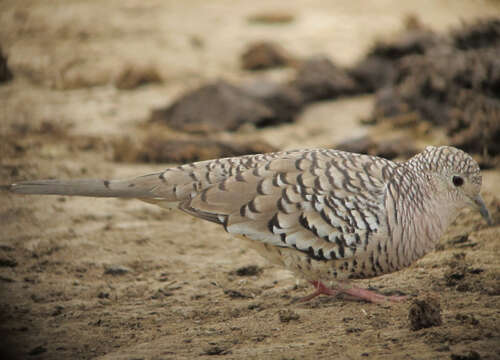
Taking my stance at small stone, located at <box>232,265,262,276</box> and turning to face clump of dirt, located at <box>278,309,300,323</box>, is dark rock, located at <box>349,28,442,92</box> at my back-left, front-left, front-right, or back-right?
back-left

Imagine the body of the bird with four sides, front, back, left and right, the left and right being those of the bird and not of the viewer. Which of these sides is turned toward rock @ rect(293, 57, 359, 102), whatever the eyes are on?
left

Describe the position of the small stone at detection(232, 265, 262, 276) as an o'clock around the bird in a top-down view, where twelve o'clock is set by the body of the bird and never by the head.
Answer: The small stone is roughly at 8 o'clock from the bird.

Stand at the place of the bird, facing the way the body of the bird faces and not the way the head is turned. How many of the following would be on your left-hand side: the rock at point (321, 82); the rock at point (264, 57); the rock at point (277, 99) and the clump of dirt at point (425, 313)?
3

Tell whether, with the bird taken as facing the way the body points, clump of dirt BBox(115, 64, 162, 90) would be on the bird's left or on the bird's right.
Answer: on the bird's left

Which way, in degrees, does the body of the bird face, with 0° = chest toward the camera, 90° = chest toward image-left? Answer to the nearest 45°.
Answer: approximately 270°

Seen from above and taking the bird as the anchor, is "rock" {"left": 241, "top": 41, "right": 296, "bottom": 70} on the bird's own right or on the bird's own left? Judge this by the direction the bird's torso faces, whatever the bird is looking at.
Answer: on the bird's own left

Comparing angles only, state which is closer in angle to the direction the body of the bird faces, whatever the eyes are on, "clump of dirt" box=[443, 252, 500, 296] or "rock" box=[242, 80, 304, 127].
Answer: the clump of dirt

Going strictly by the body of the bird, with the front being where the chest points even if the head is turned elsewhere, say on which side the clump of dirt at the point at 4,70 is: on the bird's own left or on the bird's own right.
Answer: on the bird's own left

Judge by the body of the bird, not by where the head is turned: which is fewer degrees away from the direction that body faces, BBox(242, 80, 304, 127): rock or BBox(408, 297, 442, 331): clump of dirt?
the clump of dirt

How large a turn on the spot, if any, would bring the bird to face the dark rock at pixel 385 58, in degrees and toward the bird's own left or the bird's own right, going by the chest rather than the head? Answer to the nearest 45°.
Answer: approximately 90° to the bird's own left
